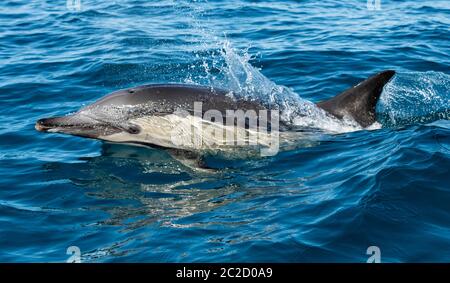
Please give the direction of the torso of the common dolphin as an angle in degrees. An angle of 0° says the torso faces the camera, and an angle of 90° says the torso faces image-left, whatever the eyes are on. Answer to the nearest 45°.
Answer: approximately 90°
